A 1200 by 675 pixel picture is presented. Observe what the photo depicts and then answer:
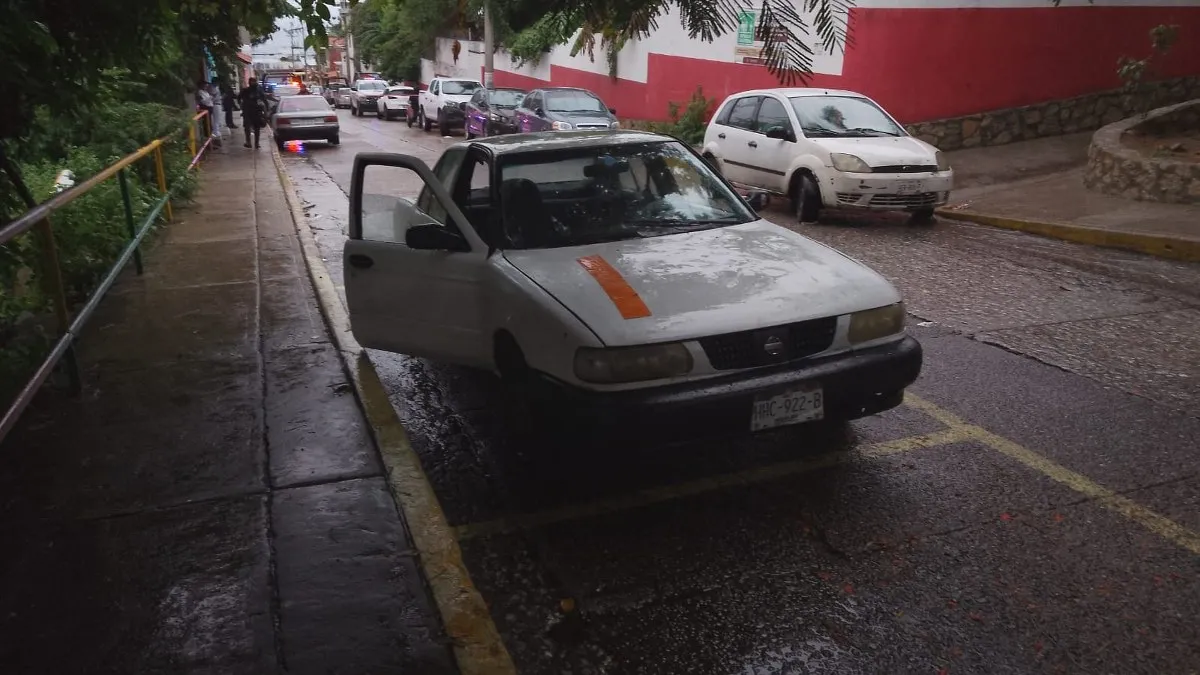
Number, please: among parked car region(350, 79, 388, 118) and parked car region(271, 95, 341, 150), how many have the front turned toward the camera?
1

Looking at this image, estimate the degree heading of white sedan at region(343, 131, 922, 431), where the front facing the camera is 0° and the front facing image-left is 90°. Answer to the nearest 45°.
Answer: approximately 315°

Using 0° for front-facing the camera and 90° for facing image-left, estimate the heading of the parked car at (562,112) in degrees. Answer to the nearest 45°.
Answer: approximately 315°

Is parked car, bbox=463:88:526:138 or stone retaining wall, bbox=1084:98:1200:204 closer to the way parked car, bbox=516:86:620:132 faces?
the stone retaining wall

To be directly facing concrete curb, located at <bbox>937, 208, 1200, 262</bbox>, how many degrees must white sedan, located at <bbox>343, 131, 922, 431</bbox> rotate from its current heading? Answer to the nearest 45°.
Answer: approximately 90° to its left

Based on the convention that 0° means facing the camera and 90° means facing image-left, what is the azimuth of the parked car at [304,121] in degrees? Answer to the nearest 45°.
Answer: approximately 180°

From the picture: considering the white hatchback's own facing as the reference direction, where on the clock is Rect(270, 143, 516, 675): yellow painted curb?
The yellow painted curb is roughly at 2 o'clock from the white hatchback.

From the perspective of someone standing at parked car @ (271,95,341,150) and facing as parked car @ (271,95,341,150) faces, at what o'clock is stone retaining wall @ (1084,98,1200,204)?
The stone retaining wall is roughly at 5 o'clock from the parked car.
